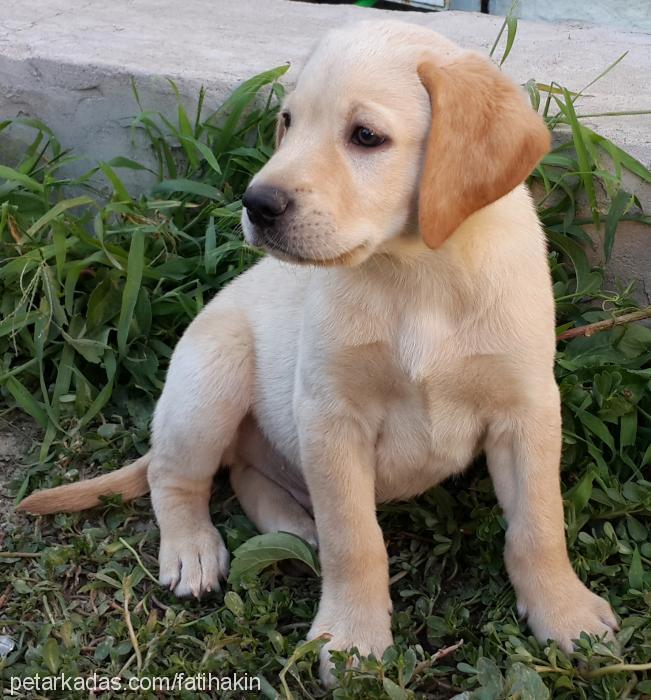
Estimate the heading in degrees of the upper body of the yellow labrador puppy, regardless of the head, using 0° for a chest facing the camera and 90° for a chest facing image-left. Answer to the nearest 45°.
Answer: approximately 315°
